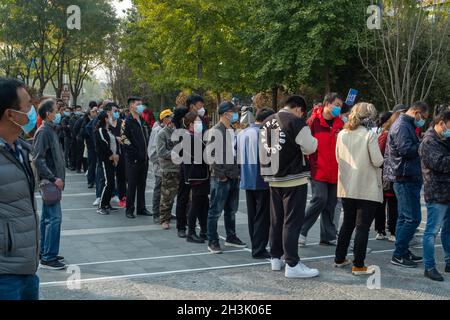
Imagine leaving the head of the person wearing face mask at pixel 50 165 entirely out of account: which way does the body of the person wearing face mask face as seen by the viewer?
to the viewer's right

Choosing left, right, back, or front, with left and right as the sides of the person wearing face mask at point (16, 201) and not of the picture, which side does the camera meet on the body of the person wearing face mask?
right

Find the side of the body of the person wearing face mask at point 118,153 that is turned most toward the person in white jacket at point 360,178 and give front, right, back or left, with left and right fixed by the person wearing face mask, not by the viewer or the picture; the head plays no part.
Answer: front

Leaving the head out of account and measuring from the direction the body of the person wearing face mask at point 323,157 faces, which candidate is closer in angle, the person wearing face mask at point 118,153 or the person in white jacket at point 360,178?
the person in white jacket

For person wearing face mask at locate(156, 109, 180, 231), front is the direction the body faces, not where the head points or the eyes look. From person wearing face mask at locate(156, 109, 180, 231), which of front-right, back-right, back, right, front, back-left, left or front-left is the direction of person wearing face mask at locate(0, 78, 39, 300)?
right

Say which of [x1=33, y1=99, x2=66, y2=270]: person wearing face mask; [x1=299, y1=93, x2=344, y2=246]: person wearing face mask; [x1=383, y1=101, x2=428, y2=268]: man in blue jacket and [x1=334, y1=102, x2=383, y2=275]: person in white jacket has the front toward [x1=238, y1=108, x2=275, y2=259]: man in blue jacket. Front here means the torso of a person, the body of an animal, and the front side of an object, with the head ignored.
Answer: [x1=33, y1=99, x2=66, y2=270]: person wearing face mask

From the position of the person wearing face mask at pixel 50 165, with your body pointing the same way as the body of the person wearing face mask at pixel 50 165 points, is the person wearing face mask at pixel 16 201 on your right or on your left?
on your right

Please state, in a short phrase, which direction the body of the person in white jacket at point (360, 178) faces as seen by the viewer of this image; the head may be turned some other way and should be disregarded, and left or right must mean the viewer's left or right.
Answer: facing away from the viewer and to the right of the viewer

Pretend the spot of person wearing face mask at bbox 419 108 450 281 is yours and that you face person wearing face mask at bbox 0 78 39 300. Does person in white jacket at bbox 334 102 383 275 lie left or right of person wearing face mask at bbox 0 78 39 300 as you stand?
right

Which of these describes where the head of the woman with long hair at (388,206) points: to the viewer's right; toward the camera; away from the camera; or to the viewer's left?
away from the camera

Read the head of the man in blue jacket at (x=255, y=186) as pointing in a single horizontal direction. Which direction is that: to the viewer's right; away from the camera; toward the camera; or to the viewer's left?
away from the camera

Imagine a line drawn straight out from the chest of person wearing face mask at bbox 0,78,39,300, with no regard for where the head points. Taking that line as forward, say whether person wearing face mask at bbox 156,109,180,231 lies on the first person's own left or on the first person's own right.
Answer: on the first person's own left

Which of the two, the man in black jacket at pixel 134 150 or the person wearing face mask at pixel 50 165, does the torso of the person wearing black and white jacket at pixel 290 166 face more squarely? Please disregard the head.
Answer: the man in black jacket
